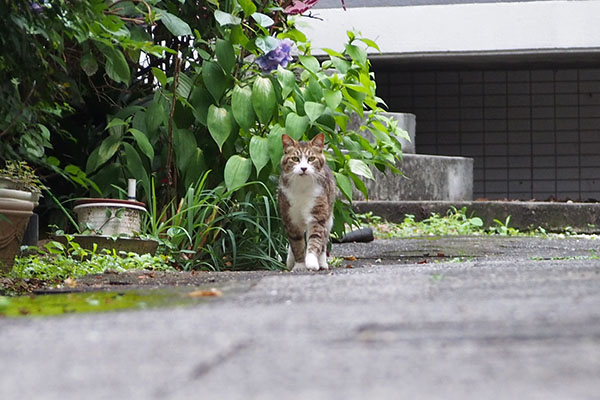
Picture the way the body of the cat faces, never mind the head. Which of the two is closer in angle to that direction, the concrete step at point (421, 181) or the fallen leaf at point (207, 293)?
the fallen leaf

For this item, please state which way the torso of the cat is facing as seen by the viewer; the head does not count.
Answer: toward the camera

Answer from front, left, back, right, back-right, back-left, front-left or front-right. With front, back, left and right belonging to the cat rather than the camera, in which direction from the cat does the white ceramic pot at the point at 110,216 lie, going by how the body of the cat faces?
right

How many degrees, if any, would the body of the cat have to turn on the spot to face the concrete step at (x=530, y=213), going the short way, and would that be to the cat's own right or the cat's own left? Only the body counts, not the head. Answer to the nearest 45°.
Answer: approximately 135° to the cat's own left

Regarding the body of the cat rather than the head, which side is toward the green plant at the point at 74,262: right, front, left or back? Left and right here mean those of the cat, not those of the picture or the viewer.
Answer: right

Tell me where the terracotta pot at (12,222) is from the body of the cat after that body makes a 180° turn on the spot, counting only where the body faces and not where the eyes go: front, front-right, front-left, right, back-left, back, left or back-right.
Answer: back-left

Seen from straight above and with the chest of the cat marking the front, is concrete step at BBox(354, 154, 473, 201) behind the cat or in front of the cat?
behind

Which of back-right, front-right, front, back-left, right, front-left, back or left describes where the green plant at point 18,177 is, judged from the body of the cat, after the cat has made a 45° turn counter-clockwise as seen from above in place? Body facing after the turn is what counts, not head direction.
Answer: right

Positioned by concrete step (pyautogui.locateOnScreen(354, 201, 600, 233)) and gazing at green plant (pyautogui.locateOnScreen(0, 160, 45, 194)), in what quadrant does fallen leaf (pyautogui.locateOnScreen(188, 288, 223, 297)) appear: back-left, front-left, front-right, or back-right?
front-left

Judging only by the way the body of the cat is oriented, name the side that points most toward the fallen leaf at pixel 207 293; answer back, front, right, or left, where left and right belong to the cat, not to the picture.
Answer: front
